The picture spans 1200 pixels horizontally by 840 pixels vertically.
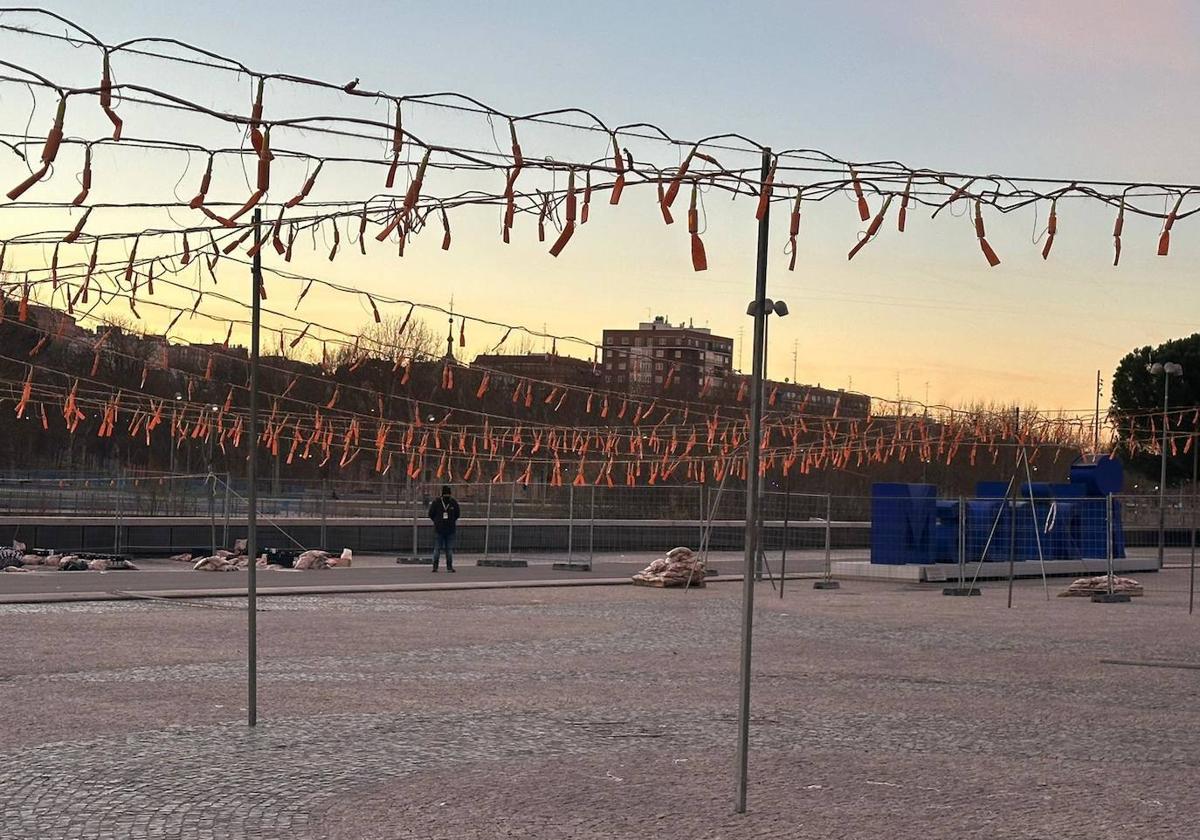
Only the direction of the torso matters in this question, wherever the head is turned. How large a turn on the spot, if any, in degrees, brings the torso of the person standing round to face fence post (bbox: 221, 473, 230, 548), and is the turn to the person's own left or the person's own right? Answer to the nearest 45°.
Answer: approximately 135° to the person's own right

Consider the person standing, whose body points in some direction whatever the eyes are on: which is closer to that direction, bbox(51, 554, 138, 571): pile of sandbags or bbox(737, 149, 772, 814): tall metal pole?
the tall metal pole

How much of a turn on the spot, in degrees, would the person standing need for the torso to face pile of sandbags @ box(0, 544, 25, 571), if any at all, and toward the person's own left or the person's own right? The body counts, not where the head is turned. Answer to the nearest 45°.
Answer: approximately 90° to the person's own right

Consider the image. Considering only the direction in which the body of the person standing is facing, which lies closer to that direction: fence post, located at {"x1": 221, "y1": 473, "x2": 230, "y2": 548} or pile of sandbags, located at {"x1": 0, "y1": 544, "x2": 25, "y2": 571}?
the pile of sandbags

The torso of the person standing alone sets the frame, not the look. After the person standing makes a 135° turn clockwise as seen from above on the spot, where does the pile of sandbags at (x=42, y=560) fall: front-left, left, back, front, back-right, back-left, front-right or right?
front-left

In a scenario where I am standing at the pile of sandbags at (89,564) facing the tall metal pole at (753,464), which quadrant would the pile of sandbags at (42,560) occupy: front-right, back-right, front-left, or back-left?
back-right

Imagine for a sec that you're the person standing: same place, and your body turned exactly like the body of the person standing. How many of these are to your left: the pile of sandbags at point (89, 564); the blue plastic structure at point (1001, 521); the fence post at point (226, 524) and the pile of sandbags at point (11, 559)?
1

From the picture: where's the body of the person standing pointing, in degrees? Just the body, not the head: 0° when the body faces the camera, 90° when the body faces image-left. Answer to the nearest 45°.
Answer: approximately 0°

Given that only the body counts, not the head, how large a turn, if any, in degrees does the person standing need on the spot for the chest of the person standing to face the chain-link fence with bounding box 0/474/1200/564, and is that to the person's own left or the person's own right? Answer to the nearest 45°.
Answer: approximately 180°

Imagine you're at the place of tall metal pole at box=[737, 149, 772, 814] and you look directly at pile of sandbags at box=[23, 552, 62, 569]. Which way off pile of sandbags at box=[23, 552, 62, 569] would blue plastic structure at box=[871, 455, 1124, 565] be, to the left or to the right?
right

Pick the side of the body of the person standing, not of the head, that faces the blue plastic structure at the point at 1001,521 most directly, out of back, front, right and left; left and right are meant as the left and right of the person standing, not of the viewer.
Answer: left

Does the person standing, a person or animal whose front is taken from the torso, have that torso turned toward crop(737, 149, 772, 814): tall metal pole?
yes

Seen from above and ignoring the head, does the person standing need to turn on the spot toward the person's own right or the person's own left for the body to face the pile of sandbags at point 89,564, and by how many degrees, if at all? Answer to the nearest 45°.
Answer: approximately 90° to the person's own right
